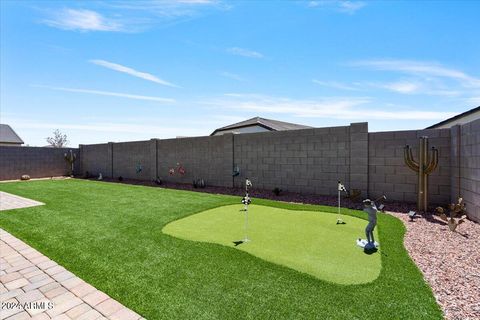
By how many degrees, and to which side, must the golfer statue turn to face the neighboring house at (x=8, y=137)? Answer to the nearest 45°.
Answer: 0° — it already faces it

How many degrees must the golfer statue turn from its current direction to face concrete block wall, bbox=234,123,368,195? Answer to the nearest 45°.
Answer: approximately 45° to its right

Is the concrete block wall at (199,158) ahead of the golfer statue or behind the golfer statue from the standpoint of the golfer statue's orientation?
ahead

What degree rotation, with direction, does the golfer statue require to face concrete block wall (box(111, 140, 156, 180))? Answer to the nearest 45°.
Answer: approximately 45° to its right

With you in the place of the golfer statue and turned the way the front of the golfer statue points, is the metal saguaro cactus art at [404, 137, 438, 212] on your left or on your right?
on your right

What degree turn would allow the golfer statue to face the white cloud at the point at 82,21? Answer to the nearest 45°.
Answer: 0° — it already faces it

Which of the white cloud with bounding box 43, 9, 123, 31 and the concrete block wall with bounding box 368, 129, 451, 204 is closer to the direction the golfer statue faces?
the white cloud

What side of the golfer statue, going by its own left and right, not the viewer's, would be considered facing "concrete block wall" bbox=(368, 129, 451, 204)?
right

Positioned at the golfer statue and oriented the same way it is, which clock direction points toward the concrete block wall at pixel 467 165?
The concrete block wall is roughly at 4 o'clock from the golfer statue.

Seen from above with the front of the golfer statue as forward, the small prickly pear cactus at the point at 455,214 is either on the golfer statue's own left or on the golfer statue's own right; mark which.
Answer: on the golfer statue's own right

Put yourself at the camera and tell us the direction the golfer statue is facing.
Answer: facing to the left of the viewer

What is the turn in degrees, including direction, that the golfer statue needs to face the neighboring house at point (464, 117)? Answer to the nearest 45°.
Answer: approximately 90° to its right

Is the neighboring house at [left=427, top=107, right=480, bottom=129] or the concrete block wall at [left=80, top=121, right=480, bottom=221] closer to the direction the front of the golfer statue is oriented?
the concrete block wall
